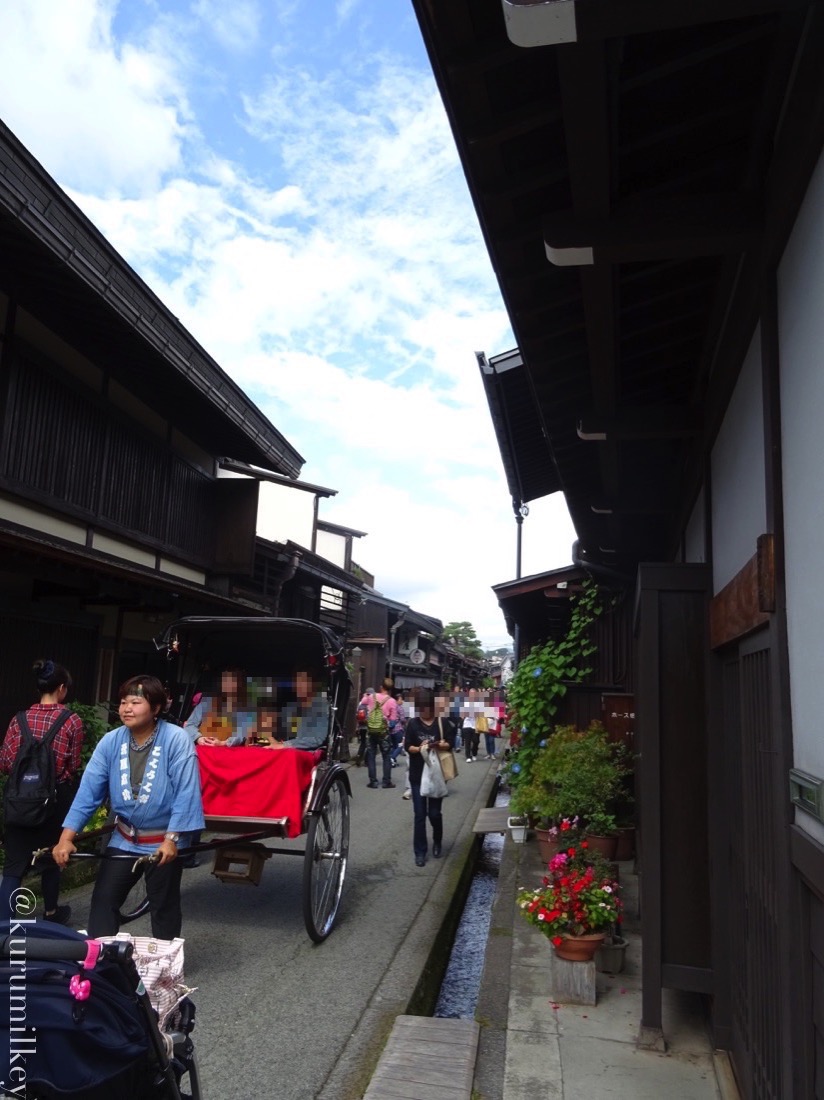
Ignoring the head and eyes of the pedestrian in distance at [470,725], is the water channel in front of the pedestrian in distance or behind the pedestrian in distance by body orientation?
in front

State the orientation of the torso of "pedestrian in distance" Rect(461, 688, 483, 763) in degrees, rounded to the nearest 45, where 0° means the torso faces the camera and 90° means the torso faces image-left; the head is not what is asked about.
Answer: approximately 0°

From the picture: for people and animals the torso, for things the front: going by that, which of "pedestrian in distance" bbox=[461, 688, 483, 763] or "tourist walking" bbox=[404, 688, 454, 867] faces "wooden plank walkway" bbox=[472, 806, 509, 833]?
the pedestrian in distance

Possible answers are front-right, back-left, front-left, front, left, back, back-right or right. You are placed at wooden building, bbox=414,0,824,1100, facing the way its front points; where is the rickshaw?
front-right

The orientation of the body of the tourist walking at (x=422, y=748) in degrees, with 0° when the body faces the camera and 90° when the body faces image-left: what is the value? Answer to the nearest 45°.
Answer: approximately 0°

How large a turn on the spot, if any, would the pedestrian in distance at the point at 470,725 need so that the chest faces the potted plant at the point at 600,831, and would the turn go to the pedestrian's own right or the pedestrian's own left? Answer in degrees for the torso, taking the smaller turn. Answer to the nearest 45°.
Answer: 0° — they already face it

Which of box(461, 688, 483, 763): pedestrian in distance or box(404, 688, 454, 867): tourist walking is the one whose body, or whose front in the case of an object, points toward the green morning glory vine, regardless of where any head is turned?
the pedestrian in distance

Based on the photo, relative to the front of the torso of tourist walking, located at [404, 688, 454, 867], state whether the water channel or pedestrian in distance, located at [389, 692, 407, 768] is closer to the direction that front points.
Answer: the water channel

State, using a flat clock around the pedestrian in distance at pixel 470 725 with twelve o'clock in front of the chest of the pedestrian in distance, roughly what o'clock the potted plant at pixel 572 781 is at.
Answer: The potted plant is roughly at 12 o'clock from the pedestrian in distance.

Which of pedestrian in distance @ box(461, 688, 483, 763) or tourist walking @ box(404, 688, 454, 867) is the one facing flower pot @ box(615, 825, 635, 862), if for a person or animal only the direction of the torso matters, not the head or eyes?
the pedestrian in distance

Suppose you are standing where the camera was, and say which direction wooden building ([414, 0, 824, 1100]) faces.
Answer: facing to the left of the viewer

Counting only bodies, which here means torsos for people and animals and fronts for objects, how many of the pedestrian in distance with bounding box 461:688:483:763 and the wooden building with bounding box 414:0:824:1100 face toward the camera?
1

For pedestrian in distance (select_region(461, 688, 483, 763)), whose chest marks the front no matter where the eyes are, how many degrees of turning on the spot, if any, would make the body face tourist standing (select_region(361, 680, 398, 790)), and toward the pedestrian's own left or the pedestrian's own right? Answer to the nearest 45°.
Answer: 0° — they already face them
